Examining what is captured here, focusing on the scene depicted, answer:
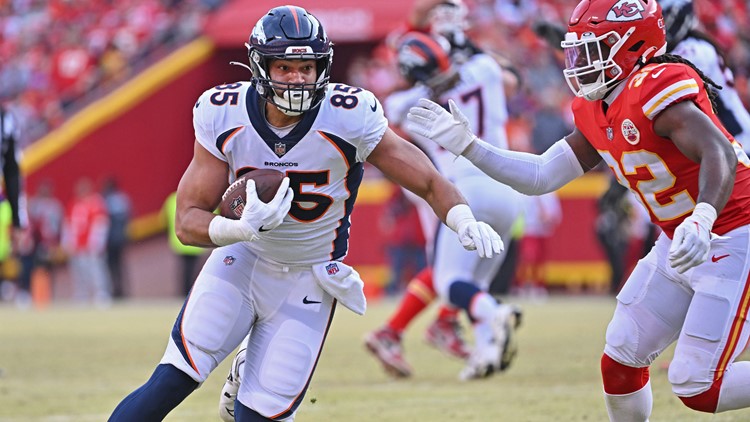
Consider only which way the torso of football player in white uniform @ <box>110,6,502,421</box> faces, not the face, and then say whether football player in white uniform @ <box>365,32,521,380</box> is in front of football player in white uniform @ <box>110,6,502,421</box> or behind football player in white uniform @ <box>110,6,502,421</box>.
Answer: behind

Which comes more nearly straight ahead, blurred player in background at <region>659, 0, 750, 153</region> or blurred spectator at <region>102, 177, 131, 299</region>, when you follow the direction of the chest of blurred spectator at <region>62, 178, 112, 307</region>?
the blurred player in background

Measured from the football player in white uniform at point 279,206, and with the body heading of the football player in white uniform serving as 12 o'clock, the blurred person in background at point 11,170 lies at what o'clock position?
The blurred person in background is roughly at 5 o'clock from the football player in white uniform.

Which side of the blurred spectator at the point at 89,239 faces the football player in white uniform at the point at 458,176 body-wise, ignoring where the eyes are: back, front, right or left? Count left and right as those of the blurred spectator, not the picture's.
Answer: front

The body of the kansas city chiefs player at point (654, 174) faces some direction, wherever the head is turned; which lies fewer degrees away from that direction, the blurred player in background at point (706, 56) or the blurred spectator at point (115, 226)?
the blurred spectator

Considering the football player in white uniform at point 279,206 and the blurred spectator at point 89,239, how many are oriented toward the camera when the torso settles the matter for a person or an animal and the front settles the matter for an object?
2

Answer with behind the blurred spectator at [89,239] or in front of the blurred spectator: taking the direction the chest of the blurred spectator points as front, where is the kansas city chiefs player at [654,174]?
in front

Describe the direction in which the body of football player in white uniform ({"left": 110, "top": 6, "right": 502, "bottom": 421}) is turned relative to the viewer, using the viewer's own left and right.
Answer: facing the viewer

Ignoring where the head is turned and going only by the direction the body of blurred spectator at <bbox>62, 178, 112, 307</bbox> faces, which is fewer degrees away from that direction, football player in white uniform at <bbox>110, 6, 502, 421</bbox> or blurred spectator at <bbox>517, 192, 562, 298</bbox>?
the football player in white uniform

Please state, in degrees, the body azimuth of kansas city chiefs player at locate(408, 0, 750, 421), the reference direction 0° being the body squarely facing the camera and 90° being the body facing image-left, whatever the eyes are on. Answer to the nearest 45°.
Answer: approximately 45°

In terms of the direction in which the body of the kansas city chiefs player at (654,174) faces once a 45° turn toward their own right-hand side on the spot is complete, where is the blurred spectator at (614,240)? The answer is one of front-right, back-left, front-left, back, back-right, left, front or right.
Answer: right

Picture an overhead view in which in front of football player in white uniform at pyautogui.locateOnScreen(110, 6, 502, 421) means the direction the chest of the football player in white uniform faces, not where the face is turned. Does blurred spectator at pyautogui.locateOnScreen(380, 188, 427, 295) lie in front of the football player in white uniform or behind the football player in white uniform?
behind

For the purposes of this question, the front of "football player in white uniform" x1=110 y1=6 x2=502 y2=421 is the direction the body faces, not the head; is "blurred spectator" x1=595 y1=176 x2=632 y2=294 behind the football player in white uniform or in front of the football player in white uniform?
behind

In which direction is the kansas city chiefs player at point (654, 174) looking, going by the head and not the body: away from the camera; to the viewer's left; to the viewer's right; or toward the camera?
to the viewer's left
